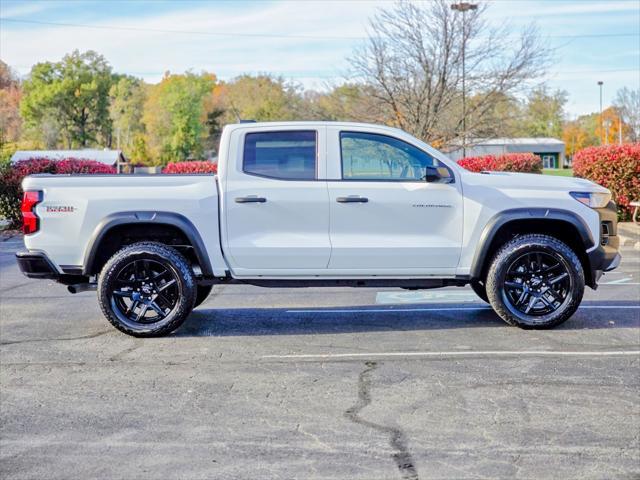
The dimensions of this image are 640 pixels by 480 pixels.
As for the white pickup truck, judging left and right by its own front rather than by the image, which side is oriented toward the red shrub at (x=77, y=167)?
left

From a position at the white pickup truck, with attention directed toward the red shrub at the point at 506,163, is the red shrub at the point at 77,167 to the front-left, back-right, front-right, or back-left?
front-left

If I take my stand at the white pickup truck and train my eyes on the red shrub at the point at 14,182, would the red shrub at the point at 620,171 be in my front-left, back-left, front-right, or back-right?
front-right

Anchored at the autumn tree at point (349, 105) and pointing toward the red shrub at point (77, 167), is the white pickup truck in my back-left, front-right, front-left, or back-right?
front-left

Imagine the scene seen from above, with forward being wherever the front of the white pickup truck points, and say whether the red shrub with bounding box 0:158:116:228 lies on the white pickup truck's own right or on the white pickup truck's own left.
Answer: on the white pickup truck's own left

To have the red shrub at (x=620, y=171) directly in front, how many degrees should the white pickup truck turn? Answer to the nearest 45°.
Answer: approximately 45° to its left

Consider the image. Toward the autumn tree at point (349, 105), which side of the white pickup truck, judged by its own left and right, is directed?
left

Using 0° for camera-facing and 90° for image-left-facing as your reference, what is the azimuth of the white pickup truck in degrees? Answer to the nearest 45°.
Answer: approximately 270°

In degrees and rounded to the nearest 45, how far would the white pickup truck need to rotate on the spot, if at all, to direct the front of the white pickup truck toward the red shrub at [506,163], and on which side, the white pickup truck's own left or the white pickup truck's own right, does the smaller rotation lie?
approximately 90° to the white pickup truck's own left
